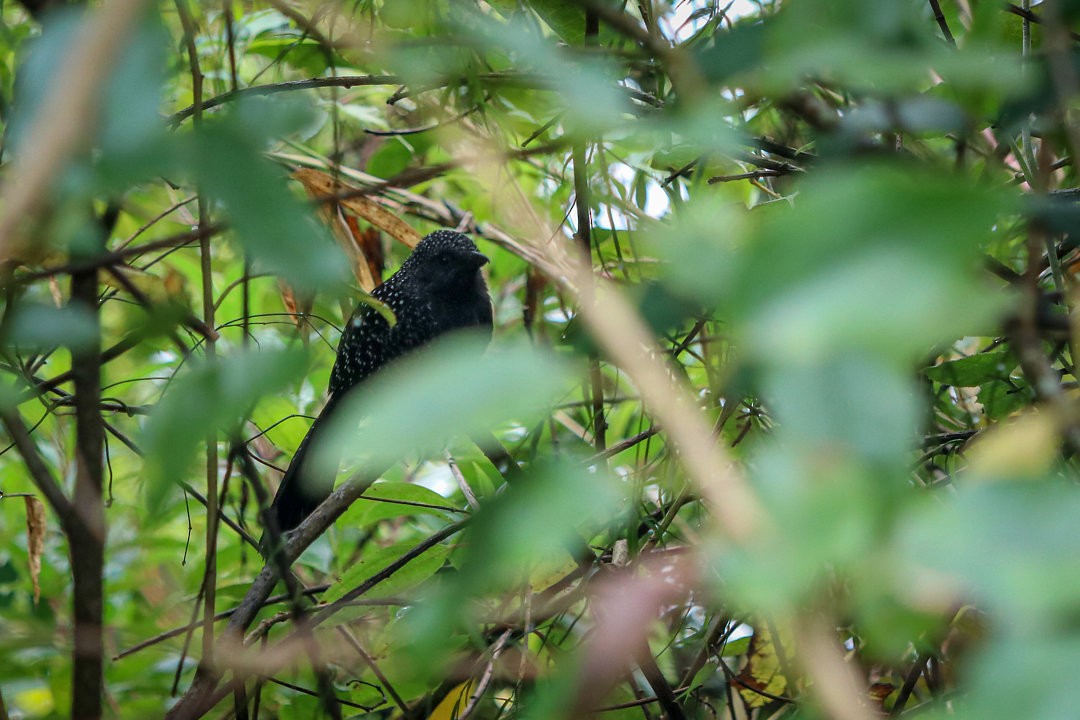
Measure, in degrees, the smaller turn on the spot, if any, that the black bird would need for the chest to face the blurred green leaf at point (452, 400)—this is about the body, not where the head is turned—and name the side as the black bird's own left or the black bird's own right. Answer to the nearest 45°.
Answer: approximately 90° to the black bird's own right

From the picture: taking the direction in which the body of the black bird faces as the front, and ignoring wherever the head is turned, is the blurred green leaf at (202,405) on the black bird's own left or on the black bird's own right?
on the black bird's own right

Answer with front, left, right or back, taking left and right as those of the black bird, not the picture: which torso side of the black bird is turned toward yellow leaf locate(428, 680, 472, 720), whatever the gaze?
right

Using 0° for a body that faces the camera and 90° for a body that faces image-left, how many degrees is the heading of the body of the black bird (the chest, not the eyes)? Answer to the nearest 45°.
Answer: approximately 270°
